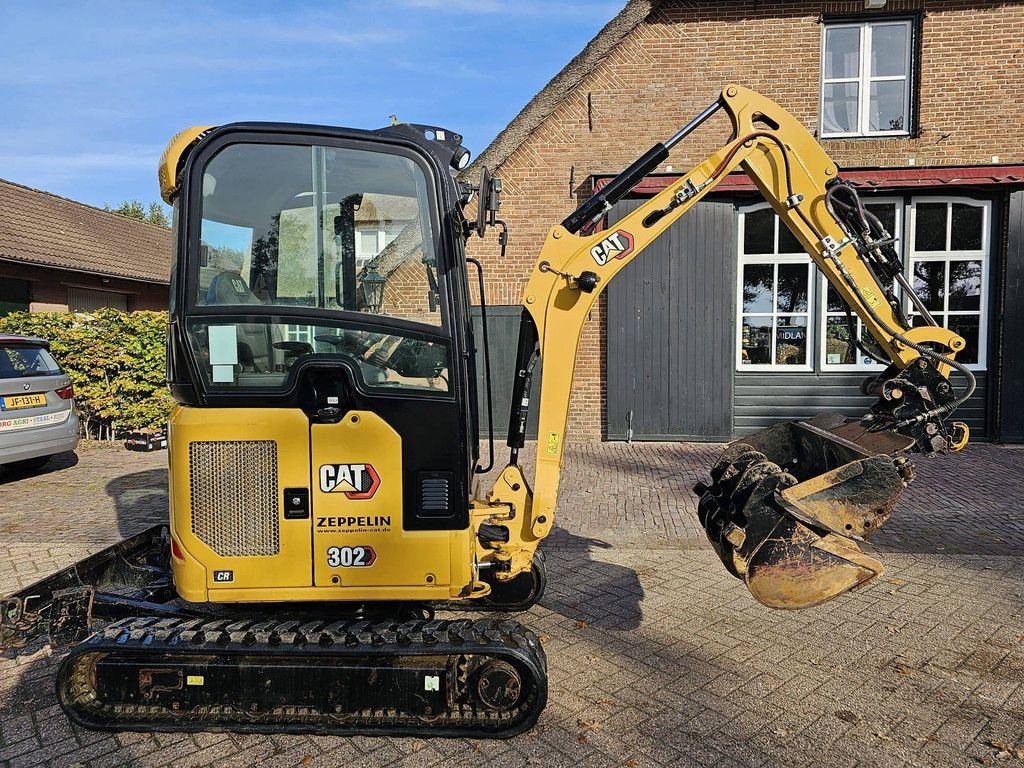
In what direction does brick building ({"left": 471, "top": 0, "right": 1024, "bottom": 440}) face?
toward the camera

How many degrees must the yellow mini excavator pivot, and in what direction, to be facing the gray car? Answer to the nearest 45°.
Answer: approximately 135° to its left

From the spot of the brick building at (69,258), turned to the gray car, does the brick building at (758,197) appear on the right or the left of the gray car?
left

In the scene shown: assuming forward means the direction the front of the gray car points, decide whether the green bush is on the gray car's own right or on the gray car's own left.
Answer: on the gray car's own right

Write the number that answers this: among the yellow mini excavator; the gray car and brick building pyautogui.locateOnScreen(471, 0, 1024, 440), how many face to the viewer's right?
1

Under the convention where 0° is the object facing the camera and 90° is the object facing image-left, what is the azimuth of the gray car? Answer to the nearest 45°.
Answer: approximately 135°

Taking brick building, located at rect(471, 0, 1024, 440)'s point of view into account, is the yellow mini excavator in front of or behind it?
in front

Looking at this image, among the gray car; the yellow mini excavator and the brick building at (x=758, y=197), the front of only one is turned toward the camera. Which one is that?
the brick building

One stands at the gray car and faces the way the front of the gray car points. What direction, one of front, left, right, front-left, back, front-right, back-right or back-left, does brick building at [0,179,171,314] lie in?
front-right

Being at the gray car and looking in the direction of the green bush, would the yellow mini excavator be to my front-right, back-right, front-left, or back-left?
back-right

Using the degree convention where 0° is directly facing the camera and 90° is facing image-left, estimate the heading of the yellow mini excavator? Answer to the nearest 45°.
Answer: approximately 270°

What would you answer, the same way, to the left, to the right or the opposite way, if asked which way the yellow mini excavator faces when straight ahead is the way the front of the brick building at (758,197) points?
to the left

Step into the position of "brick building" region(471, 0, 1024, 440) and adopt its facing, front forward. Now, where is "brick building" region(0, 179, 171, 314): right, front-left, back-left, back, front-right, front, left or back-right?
right
